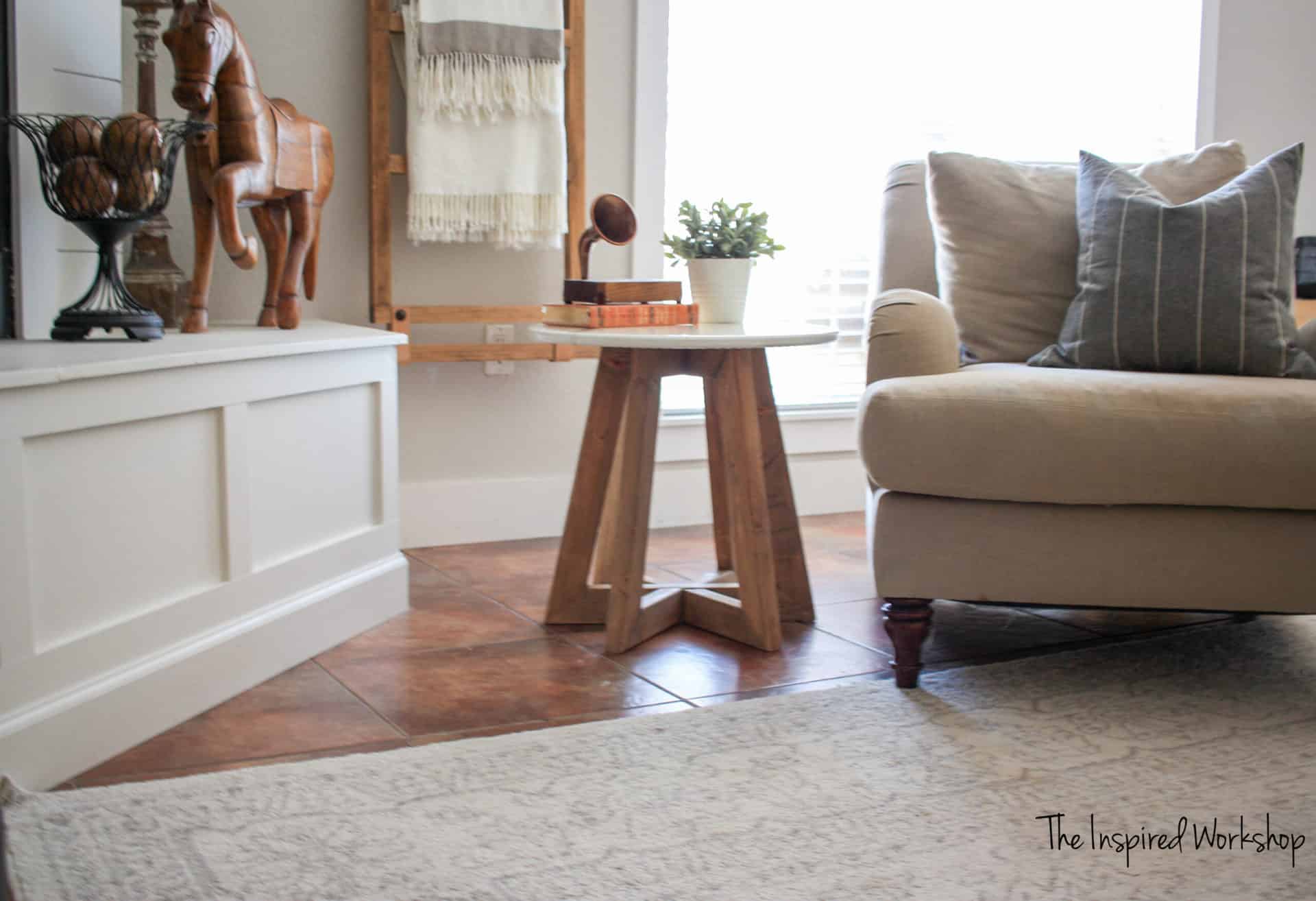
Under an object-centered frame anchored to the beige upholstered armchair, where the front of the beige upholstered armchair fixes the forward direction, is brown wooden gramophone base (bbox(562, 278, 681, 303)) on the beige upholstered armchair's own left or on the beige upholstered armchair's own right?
on the beige upholstered armchair's own right

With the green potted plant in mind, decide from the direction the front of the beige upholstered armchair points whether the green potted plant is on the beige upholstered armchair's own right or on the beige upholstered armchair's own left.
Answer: on the beige upholstered armchair's own right

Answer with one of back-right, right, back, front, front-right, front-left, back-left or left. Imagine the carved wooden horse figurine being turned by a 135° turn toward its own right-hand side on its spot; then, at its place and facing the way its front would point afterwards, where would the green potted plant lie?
right

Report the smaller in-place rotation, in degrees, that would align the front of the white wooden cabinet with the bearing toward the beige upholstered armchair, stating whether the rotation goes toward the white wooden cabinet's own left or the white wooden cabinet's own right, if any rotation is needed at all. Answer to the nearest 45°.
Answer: approximately 45° to the white wooden cabinet's own left

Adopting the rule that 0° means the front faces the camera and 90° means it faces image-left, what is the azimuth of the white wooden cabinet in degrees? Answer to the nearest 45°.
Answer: approximately 315°

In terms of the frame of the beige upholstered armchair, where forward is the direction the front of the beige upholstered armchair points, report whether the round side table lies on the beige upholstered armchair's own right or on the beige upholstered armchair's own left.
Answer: on the beige upholstered armchair's own right

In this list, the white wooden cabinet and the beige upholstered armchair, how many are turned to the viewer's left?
0

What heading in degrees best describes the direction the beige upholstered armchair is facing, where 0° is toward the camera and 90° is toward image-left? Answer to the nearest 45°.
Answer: approximately 0°

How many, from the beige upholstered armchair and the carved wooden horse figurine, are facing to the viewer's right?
0

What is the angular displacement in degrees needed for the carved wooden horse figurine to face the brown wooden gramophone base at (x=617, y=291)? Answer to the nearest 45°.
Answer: approximately 135° to its left

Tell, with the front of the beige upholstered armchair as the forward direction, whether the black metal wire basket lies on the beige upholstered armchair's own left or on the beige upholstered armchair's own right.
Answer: on the beige upholstered armchair's own right
